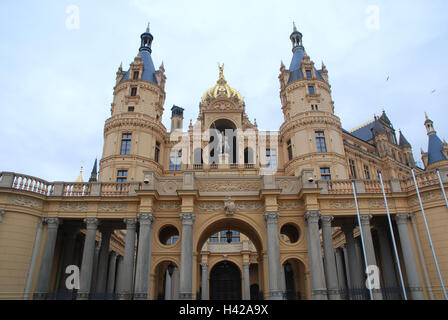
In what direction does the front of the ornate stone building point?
toward the camera
